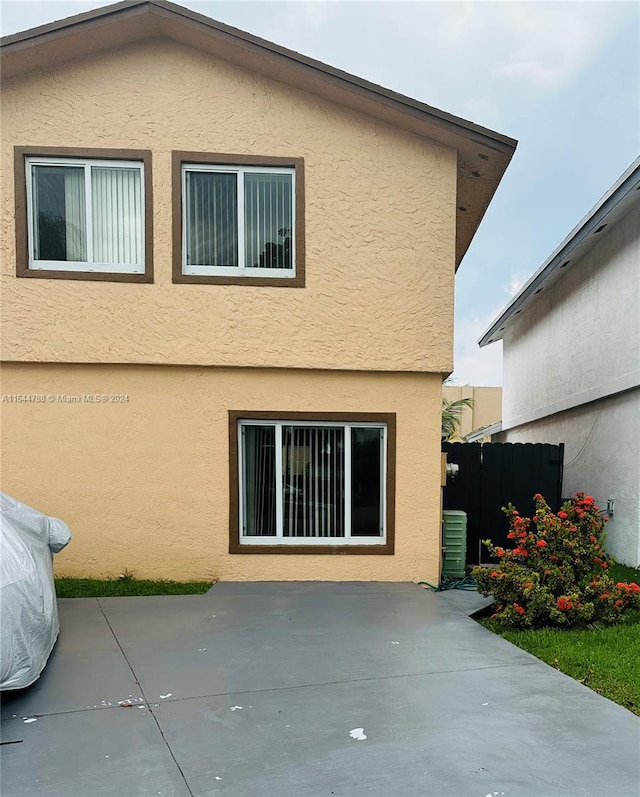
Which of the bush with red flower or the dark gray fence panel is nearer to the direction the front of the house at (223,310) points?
the bush with red flower

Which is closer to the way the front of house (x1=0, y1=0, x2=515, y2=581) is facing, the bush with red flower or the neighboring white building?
the bush with red flower

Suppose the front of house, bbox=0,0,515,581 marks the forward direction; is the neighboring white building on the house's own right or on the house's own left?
on the house's own left

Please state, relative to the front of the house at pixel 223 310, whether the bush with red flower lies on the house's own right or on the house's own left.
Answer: on the house's own left

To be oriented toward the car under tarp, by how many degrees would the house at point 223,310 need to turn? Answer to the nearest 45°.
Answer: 0° — it already faces it
